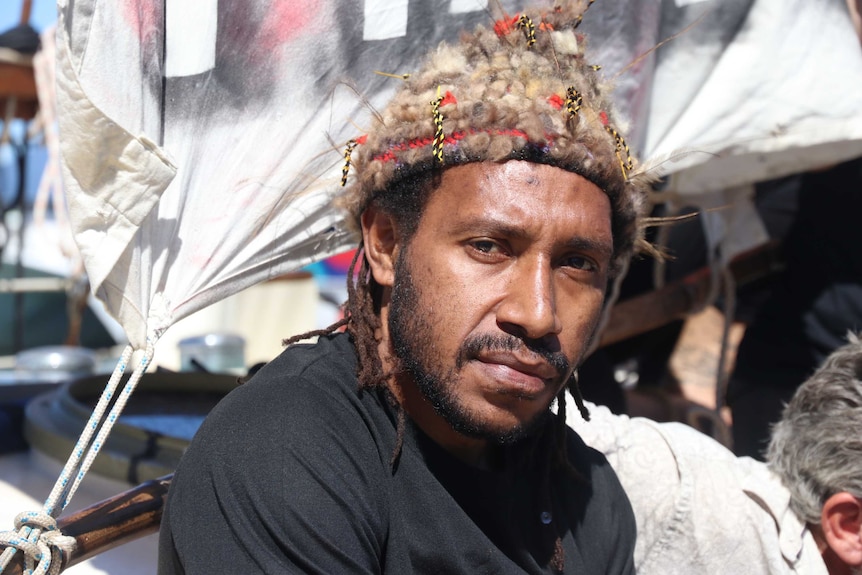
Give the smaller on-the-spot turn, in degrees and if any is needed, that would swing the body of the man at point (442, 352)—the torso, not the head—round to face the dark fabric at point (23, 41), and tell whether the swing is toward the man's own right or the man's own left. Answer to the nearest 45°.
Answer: approximately 180°

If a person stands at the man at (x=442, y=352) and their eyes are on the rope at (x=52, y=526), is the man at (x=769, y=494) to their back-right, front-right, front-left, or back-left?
back-right

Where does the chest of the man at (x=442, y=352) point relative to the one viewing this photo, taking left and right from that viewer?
facing the viewer and to the right of the viewer

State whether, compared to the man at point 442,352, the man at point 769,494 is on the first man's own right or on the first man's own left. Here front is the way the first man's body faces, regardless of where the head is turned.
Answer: on the first man's own left

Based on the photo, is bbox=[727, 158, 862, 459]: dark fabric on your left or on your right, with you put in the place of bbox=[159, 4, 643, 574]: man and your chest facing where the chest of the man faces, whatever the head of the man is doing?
on your left

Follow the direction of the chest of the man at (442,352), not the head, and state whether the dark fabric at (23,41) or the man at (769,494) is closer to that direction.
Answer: the man
